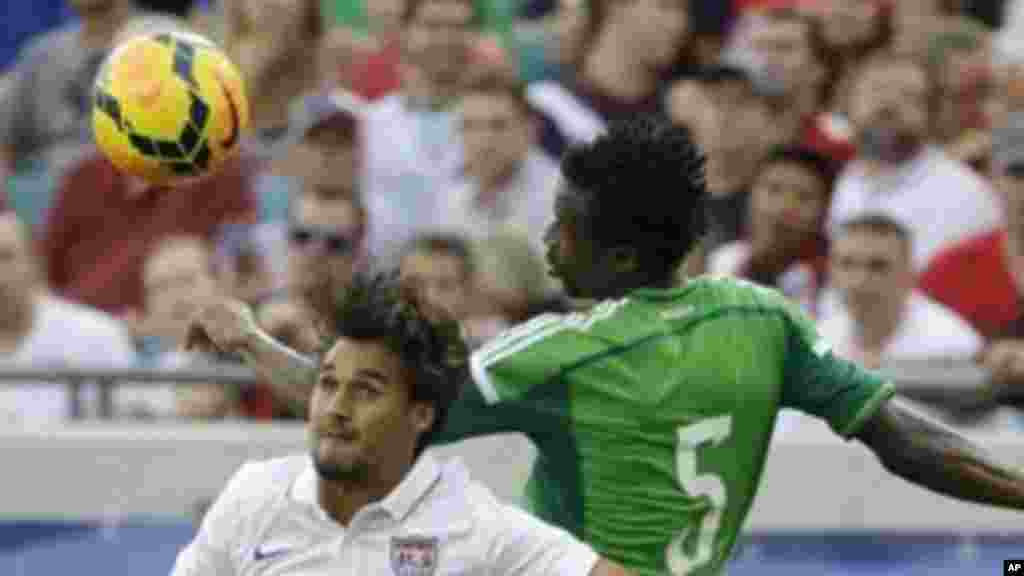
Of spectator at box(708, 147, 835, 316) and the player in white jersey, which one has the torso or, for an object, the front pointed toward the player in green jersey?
the spectator

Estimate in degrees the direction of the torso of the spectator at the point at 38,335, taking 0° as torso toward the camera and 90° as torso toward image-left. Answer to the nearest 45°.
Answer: approximately 0°

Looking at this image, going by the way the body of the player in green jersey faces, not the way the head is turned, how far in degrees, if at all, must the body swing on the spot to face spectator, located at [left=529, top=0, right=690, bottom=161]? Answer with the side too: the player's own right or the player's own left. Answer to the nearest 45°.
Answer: approximately 45° to the player's own right

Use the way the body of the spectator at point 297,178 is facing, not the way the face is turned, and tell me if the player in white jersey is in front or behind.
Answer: in front

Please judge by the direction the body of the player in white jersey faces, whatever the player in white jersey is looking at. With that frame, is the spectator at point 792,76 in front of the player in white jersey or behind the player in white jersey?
behind

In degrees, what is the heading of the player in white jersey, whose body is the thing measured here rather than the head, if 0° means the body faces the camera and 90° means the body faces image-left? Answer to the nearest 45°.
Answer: approximately 45°

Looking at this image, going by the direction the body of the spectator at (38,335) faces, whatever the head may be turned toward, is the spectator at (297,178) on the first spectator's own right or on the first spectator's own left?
on the first spectator's own left

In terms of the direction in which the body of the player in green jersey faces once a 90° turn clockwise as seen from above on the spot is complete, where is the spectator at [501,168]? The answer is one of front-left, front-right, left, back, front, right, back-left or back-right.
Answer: front-left
